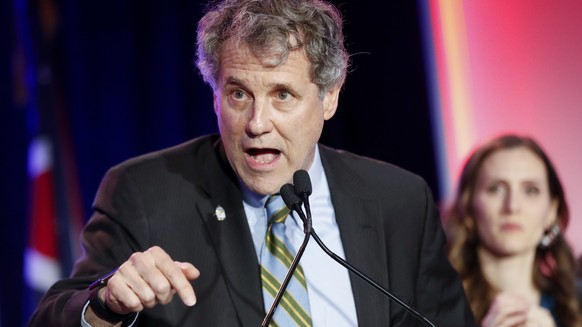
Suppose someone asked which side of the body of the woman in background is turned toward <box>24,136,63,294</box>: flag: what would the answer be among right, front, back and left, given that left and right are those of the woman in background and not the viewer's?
right

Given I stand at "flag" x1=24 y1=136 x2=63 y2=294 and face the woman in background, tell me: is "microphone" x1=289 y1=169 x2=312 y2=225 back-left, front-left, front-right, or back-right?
front-right

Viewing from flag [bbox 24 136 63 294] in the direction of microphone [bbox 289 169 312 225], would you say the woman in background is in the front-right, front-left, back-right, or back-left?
front-left

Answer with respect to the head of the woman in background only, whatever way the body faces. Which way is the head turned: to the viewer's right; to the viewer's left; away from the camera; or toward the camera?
toward the camera

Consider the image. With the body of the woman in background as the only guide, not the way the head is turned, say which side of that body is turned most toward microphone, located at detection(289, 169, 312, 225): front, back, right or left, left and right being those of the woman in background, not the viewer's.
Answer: front

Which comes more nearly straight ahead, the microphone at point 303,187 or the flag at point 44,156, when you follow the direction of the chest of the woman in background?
the microphone

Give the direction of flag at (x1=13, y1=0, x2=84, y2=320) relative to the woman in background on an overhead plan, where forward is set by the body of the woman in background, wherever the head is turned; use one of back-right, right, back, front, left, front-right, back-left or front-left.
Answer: right

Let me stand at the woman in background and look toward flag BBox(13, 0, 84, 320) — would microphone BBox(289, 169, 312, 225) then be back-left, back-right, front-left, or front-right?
front-left

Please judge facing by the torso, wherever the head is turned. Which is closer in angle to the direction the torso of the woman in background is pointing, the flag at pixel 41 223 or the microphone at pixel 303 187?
the microphone

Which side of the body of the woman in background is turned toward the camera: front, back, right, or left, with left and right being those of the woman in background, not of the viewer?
front
